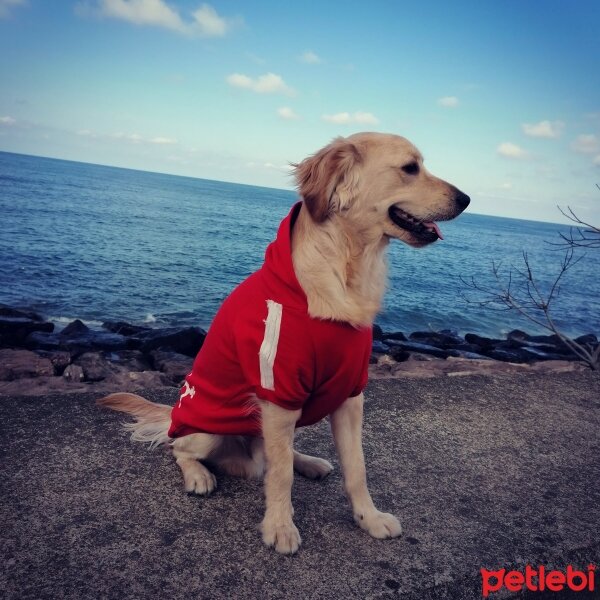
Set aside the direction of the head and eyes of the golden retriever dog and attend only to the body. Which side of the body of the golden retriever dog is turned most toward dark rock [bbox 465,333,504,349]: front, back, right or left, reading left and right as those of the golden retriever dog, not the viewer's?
left

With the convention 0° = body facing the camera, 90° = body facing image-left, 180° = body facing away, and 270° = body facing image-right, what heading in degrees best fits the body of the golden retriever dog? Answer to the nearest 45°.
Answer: approximately 315°

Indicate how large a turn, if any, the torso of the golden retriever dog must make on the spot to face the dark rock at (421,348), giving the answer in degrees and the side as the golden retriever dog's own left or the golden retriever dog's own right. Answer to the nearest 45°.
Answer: approximately 135° to the golden retriever dog's own left

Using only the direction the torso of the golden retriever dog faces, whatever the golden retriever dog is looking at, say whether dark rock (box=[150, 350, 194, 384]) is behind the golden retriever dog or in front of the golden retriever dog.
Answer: behind

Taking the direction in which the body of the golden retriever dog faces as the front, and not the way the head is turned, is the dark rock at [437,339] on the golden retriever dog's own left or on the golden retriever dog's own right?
on the golden retriever dog's own left

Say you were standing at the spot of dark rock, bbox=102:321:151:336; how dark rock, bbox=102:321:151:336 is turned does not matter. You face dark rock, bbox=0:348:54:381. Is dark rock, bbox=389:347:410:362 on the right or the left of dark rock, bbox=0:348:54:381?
left

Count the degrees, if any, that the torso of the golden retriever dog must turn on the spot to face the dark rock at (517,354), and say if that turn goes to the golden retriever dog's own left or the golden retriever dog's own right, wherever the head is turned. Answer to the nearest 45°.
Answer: approximately 90° to the golden retriever dog's own left

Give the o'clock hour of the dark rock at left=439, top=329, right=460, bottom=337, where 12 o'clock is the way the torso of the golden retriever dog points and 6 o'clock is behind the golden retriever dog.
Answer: The dark rock is roughly at 8 o'clock from the golden retriever dog.

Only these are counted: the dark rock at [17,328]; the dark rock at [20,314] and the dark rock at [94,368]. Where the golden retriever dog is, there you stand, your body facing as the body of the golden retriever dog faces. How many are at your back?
3

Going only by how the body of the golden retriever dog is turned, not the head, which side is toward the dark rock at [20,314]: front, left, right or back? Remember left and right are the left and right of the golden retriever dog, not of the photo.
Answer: back

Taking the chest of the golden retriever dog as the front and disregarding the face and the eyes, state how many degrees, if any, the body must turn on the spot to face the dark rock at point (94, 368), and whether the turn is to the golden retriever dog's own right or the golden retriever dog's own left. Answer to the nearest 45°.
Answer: approximately 180°

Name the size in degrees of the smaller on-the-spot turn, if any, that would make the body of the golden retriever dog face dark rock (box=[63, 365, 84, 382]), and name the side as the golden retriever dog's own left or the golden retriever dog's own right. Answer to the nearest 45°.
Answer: approximately 180°

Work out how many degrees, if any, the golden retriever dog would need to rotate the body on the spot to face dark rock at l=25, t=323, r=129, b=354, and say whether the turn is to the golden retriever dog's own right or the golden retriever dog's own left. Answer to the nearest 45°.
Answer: approximately 180°
